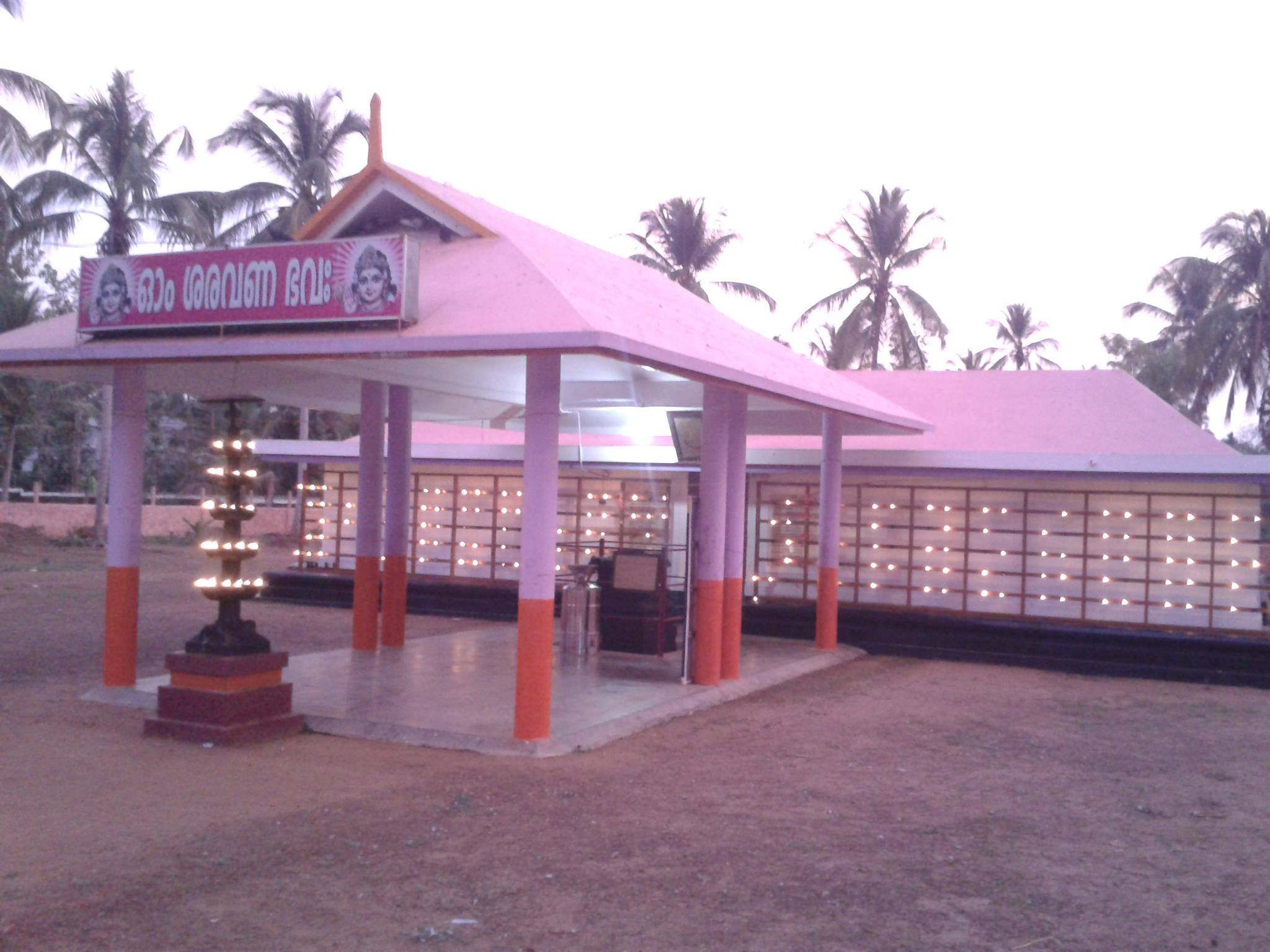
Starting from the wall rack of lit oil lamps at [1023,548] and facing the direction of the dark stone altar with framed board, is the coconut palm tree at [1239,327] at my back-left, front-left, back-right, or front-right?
back-right

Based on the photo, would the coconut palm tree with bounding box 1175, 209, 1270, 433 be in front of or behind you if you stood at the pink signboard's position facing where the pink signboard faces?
behind

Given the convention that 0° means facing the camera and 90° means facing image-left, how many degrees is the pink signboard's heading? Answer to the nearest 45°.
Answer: approximately 45°

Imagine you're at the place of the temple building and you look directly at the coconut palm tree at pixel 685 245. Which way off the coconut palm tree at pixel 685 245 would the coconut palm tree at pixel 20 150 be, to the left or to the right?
left

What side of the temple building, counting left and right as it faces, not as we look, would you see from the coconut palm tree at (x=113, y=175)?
right

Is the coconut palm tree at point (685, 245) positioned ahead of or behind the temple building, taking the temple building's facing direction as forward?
behind

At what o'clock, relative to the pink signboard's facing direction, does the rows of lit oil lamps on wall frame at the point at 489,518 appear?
The rows of lit oil lamps on wall frame is roughly at 5 o'clock from the pink signboard.

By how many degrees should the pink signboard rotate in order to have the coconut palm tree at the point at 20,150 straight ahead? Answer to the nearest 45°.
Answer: approximately 135° to its right

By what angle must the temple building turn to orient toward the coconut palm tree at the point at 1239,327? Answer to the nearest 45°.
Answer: approximately 180°
